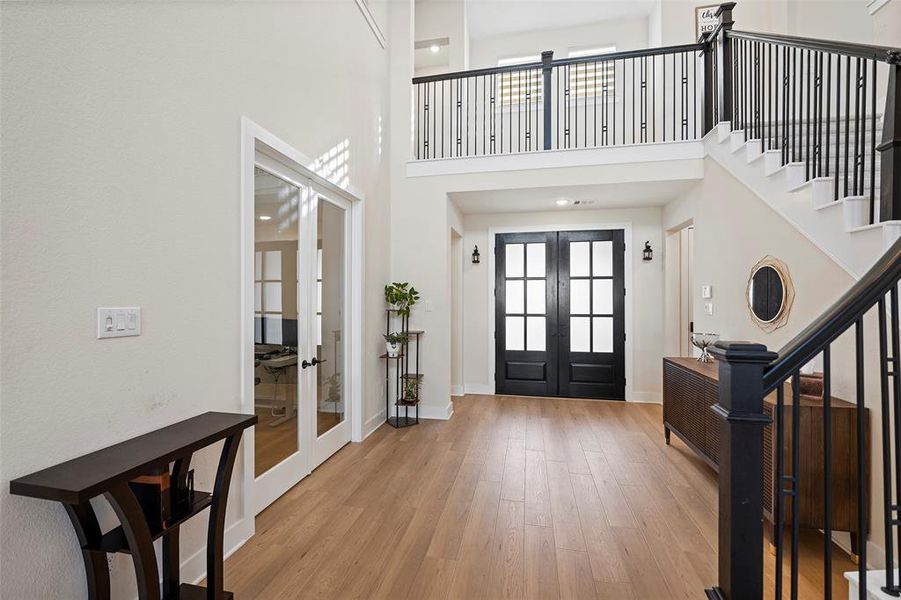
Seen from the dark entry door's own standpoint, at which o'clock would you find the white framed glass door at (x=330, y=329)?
The white framed glass door is roughly at 1 o'clock from the dark entry door.

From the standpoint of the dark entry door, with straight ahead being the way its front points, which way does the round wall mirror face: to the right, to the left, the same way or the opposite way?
to the right

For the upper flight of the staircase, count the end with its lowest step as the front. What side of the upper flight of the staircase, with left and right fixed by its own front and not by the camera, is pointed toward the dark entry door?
back

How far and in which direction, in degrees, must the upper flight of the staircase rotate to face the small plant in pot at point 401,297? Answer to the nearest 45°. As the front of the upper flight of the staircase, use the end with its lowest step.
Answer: approximately 135° to its right

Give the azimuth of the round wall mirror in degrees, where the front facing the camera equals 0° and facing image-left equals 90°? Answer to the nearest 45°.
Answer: approximately 45°

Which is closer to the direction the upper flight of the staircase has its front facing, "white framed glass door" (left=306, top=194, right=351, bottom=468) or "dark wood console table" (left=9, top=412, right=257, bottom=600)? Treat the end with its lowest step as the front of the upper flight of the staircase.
the dark wood console table

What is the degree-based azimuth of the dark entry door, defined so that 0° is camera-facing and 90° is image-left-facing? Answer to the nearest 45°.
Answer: approximately 0°

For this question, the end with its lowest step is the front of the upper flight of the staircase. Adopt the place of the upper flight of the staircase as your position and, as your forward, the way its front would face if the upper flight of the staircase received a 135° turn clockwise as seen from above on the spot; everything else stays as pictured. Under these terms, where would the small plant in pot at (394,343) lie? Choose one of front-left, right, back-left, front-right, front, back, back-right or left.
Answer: front

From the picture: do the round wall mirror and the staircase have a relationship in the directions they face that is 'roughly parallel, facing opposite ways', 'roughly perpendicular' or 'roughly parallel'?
roughly perpendicular

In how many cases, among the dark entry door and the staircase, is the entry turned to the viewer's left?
0

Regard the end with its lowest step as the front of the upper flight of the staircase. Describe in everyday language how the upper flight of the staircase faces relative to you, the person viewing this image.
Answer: facing the viewer and to the right of the viewer
